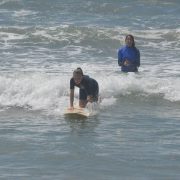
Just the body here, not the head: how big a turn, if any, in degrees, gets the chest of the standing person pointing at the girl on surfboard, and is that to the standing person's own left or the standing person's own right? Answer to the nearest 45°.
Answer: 0° — they already face them

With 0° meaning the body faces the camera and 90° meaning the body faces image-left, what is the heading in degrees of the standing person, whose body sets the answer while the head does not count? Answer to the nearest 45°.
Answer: approximately 0°
